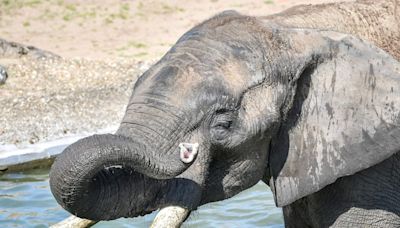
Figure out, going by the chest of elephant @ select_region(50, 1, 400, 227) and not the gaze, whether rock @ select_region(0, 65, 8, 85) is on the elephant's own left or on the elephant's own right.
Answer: on the elephant's own right

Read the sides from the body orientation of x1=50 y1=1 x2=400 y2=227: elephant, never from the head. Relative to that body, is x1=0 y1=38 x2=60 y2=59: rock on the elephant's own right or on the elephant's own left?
on the elephant's own right

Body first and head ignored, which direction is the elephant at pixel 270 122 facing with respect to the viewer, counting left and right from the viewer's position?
facing to the left of the viewer

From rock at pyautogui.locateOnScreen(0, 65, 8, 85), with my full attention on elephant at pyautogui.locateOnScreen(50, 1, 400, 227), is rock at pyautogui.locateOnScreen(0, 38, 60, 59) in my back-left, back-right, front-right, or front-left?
back-left
